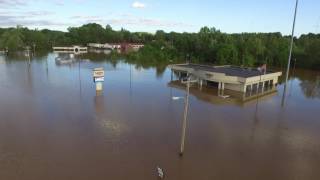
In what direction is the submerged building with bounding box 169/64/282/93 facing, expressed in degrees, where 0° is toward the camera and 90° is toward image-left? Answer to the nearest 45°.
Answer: approximately 45°
